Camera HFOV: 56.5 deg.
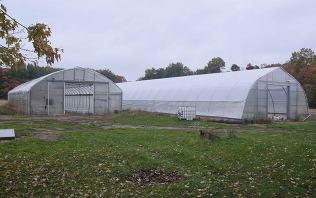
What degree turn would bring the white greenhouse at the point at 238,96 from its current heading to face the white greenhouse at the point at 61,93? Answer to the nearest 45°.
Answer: approximately 135° to its right

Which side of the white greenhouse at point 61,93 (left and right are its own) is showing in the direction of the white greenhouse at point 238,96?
left

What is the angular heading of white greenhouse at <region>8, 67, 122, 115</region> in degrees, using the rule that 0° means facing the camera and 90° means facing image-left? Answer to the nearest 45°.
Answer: approximately 0°
